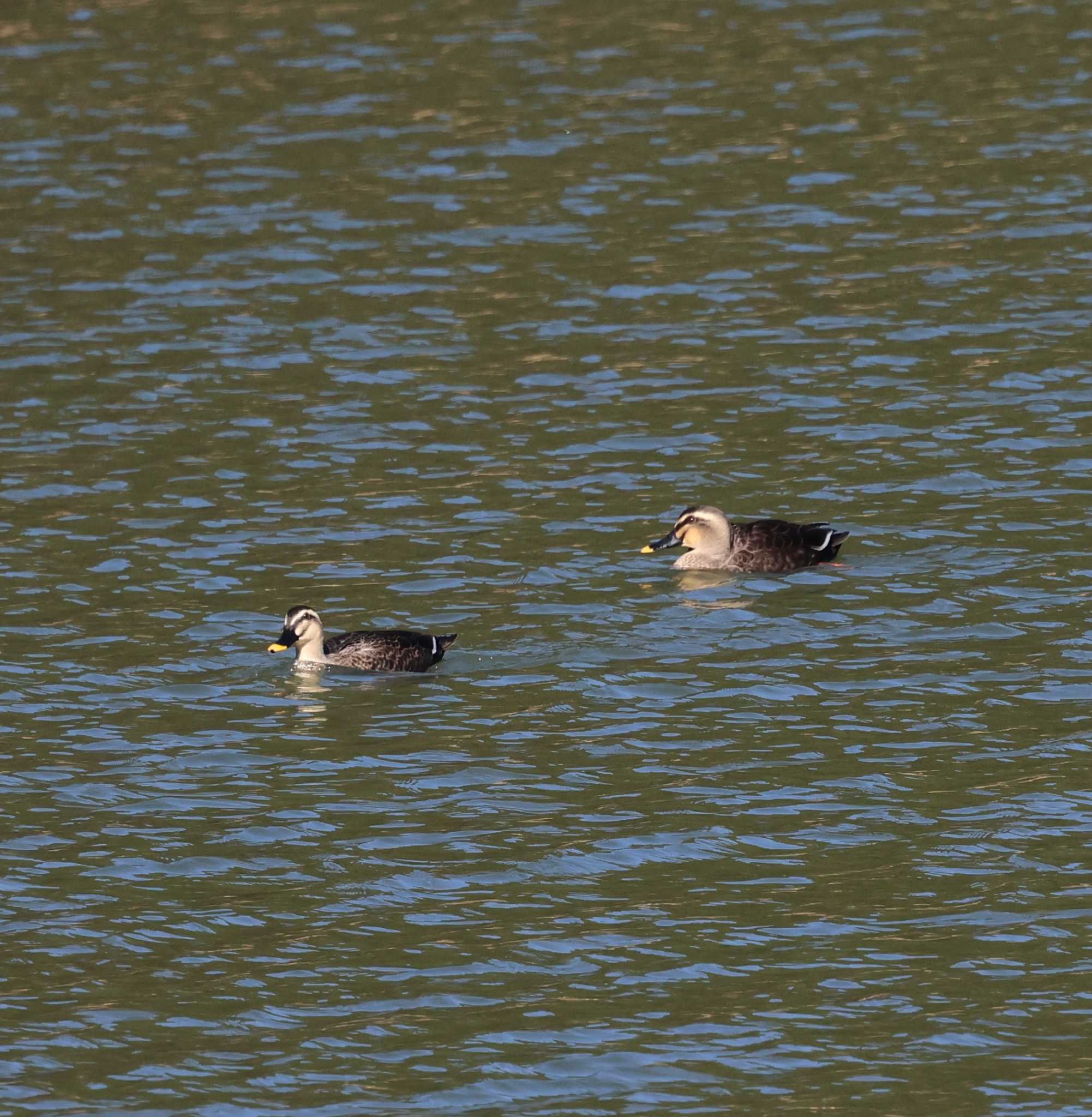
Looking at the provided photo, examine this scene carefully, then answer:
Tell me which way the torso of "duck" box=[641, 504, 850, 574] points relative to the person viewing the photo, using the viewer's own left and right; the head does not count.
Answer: facing to the left of the viewer

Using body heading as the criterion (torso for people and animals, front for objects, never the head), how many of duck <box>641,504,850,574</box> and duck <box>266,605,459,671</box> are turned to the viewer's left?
2

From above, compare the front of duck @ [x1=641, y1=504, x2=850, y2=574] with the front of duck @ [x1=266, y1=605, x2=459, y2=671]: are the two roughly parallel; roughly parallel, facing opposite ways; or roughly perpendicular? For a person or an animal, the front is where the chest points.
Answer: roughly parallel

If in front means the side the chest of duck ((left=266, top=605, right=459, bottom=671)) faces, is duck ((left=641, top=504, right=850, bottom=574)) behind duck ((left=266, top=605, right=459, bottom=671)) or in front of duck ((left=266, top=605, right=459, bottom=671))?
behind

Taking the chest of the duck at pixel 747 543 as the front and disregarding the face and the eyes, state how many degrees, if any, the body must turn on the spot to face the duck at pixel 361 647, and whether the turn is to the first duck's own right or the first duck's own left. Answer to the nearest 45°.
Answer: approximately 45° to the first duck's own left

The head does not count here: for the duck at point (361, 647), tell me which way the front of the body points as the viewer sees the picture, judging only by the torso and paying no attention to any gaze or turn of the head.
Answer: to the viewer's left
